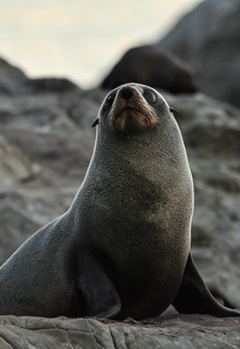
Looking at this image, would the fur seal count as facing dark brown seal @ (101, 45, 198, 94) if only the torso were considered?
no

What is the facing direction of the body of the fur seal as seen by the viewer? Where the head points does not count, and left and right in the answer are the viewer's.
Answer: facing the viewer and to the right of the viewer

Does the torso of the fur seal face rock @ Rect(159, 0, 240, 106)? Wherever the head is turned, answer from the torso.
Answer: no

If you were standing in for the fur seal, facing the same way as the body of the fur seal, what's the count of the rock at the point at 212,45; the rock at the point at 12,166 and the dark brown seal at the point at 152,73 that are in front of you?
0

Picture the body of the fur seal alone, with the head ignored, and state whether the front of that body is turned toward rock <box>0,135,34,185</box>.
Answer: no
